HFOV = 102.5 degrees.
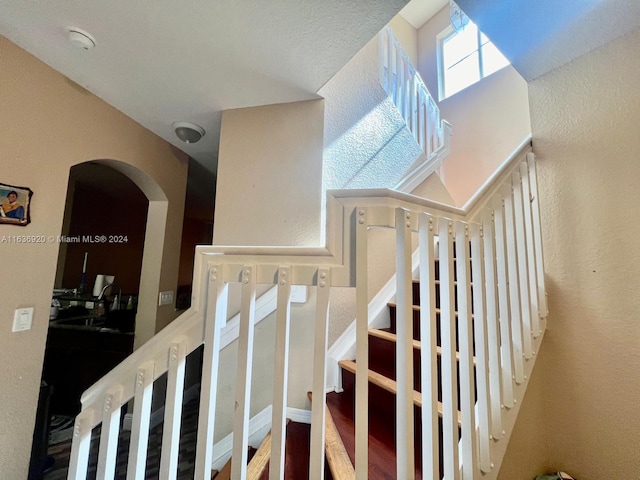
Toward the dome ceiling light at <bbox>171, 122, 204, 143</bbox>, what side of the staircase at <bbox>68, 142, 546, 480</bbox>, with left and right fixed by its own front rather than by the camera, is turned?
right

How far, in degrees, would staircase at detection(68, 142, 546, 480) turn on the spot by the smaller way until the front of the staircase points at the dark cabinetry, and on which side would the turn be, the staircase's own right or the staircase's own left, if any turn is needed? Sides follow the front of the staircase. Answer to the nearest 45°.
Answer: approximately 90° to the staircase's own right

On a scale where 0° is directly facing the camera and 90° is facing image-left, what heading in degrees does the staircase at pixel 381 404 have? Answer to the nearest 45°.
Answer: approximately 45°

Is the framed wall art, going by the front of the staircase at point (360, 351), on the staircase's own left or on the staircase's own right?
on the staircase's own right

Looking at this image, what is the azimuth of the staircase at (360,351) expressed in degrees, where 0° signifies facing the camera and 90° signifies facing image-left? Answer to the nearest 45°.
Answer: approximately 45°
